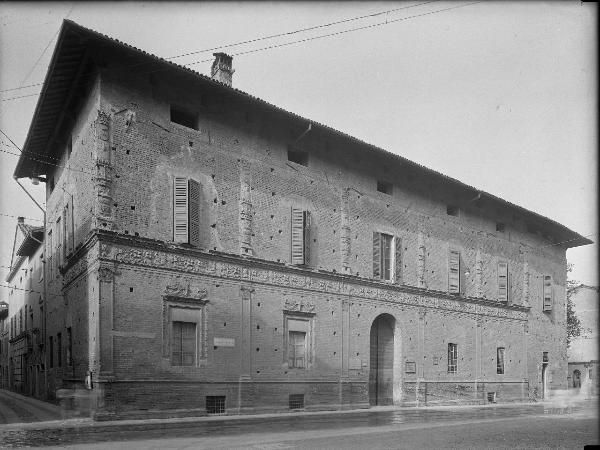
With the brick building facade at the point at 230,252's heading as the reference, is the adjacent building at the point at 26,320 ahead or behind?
behind
